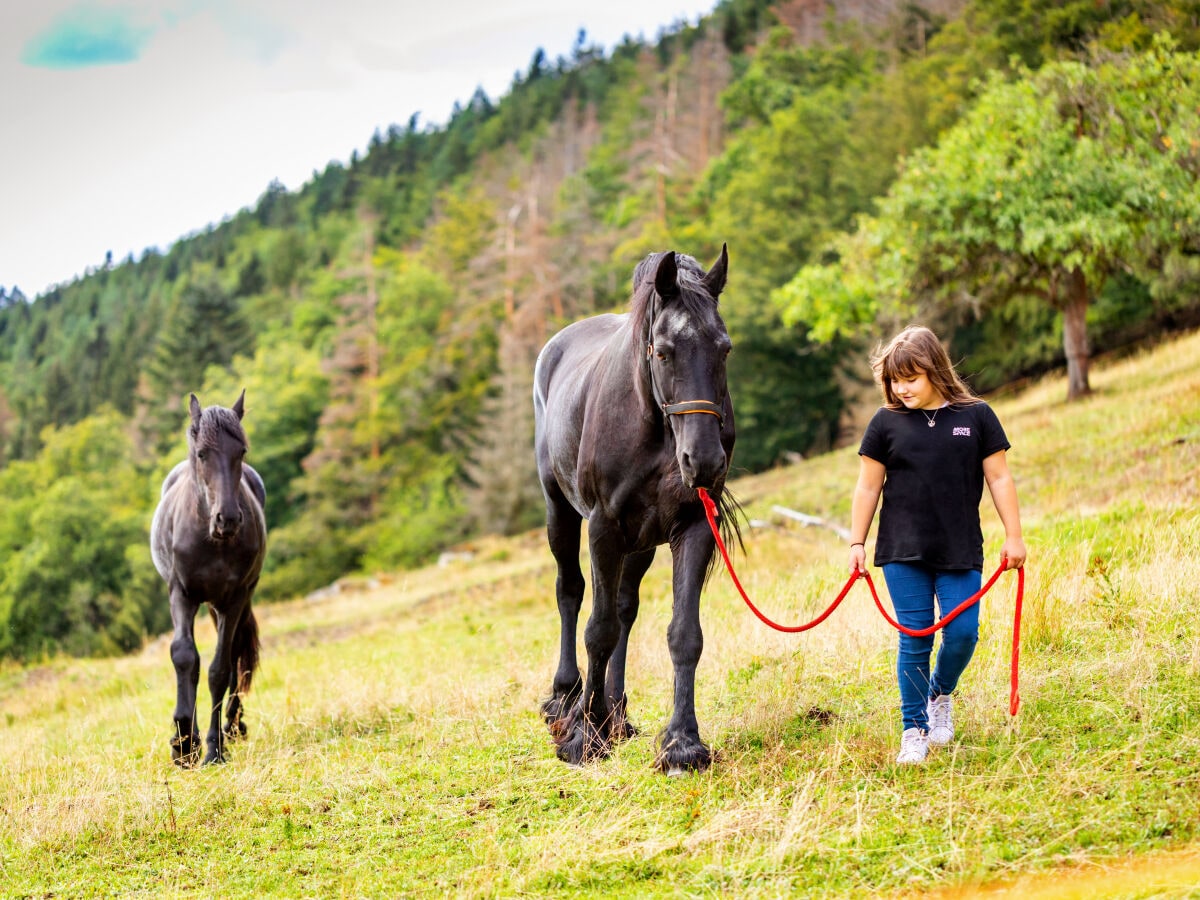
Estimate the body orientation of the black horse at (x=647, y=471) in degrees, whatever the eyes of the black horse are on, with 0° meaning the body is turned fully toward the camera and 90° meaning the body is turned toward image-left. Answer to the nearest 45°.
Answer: approximately 315°

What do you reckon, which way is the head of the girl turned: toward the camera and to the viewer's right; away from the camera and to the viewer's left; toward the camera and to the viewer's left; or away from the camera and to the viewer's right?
toward the camera and to the viewer's left

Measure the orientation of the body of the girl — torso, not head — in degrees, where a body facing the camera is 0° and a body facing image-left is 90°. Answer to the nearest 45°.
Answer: approximately 0°

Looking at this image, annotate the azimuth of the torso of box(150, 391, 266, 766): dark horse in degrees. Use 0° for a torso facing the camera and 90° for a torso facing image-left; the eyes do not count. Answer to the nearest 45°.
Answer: approximately 0°

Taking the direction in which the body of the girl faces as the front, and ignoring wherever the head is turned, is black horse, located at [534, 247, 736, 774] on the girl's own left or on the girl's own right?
on the girl's own right

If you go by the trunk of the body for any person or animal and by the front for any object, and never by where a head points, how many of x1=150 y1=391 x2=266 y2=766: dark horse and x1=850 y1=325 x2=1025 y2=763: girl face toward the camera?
2

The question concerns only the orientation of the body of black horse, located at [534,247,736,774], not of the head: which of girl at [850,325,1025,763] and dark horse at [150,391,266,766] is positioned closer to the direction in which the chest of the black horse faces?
the girl

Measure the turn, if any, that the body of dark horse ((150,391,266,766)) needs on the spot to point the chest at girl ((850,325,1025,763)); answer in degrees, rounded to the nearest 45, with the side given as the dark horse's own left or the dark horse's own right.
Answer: approximately 45° to the dark horse's own left
